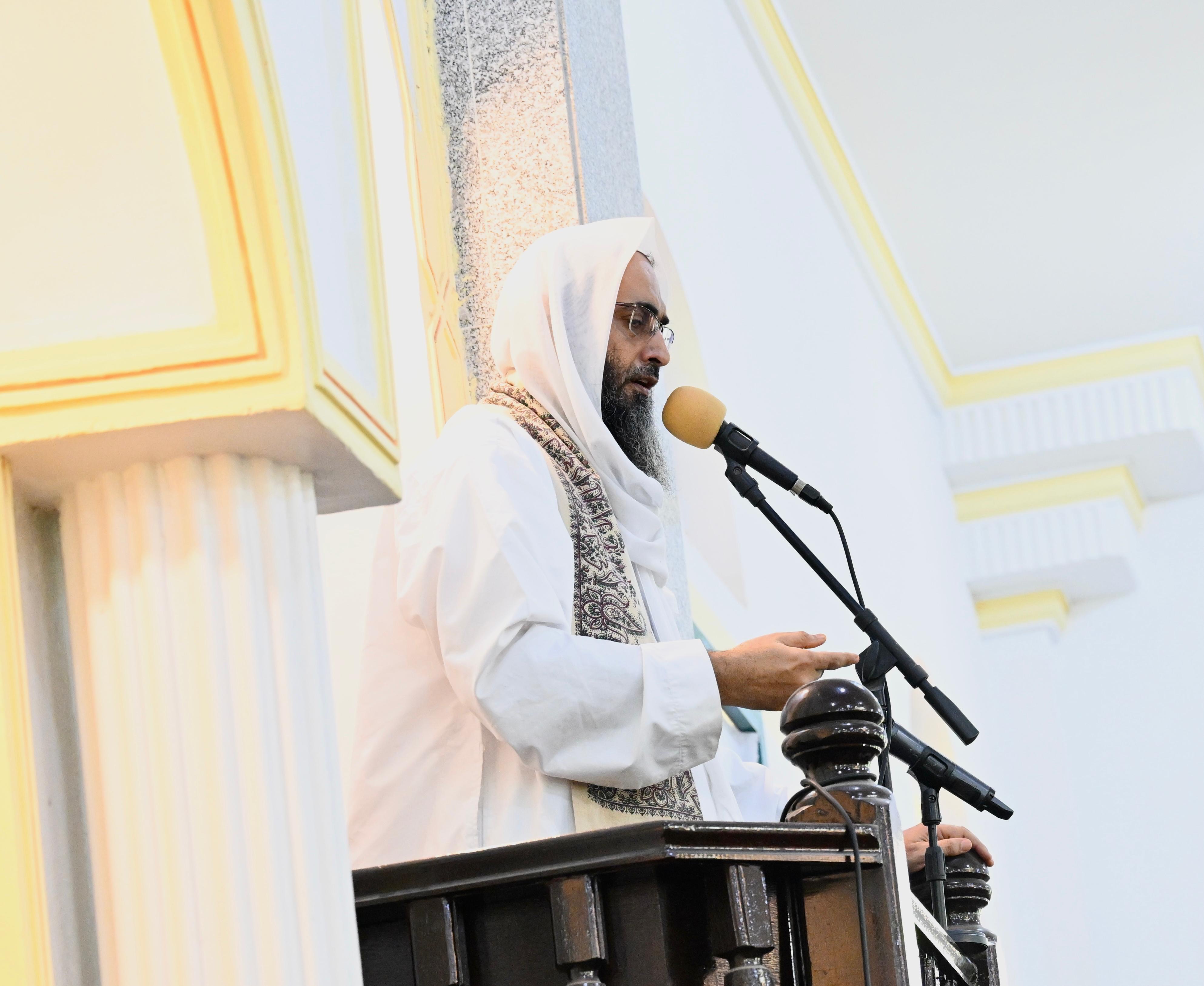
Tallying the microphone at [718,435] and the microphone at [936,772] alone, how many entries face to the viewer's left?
2

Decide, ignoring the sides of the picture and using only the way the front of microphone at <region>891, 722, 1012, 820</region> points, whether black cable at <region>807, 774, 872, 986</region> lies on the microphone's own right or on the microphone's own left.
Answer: on the microphone's own left

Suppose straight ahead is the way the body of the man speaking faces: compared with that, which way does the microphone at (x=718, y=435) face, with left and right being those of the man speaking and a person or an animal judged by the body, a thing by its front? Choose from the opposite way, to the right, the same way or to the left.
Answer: the opposite way

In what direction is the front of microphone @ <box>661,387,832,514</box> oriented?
to the viewer's left

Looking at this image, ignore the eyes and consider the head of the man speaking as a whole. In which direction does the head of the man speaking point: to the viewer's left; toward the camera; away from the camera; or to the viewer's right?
to the viewer's right

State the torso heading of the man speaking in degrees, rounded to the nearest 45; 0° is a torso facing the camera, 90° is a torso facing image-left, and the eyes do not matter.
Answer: approximately 270°

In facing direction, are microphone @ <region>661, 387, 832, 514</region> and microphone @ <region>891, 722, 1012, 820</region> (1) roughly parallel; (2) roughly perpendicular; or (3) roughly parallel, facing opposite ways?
roughly parallel

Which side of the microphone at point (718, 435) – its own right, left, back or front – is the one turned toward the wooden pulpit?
left

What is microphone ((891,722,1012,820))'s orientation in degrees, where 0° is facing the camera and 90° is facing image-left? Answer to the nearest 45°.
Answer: approximately 90°

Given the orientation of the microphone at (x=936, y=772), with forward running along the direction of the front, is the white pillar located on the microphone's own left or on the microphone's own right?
on the microphone's own left

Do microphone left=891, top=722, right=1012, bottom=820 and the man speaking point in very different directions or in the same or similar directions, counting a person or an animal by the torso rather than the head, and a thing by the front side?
very different directions
